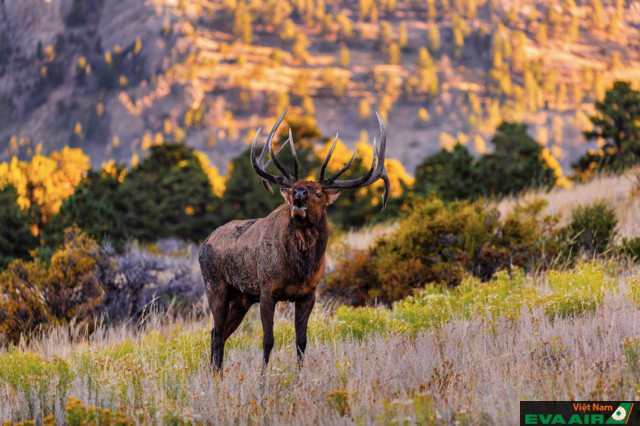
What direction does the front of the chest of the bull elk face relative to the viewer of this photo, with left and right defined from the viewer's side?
facing the viewer and to the right of the viewer

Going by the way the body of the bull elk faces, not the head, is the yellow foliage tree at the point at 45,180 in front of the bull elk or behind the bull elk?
behind

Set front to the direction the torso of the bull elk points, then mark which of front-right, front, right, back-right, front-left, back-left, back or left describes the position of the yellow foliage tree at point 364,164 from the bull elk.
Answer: back-left

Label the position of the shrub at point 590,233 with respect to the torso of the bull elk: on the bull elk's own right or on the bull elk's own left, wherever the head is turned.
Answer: on the bull elk's own left

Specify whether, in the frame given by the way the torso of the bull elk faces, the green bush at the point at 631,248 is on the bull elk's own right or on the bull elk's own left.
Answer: on the bull elk's own left

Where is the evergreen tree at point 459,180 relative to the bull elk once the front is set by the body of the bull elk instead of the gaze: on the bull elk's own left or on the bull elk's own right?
on the bull elk's own left

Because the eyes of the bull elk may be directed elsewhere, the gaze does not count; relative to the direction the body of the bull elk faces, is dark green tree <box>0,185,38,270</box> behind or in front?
behind

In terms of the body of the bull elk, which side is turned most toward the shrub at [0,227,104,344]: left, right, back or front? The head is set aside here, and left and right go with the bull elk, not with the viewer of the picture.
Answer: back
